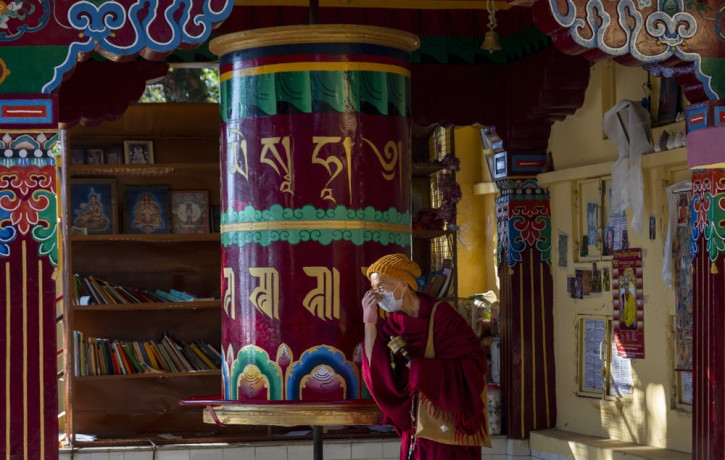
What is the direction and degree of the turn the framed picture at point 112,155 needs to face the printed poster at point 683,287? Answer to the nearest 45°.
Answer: approximately 45° to its left

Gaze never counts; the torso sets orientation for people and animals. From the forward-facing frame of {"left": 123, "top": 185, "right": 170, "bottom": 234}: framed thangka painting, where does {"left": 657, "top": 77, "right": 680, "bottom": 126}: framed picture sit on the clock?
The framed picture is roughly at 10 o'clock from the framed thangka painting.

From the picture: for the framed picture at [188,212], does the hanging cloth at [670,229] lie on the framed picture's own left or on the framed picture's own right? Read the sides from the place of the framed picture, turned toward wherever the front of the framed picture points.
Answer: on the framed picture's own left

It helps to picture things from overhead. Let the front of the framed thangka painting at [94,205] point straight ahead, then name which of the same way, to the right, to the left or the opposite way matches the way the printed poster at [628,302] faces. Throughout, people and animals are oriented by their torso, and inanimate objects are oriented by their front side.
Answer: to the right

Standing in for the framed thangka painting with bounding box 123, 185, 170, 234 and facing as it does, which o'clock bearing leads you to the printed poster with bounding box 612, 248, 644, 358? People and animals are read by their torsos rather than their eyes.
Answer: The printed poster is roughly at 10 o'clock from the framed thangka painting.

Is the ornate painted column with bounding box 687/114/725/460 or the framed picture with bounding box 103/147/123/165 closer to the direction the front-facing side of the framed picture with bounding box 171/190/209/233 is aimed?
the ornate painted column

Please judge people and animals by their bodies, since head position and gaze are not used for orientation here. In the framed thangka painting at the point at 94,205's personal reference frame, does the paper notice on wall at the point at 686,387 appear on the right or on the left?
on its left

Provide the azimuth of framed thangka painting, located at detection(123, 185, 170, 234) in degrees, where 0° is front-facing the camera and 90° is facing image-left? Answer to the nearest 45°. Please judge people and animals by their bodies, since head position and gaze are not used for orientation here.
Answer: approximately 0°

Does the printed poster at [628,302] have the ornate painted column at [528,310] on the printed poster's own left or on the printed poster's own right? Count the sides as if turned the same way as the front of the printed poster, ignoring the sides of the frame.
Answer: on the printed poster's own right

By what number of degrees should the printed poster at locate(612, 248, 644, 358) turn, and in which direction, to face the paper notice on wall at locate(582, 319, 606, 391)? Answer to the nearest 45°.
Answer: approximately 90° to its right

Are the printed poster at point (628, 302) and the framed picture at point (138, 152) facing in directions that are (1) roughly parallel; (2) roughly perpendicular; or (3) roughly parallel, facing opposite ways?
roughly perpendicular

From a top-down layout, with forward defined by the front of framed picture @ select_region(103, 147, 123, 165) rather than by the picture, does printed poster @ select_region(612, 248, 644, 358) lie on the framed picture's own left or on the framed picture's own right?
on the framed picture's own left

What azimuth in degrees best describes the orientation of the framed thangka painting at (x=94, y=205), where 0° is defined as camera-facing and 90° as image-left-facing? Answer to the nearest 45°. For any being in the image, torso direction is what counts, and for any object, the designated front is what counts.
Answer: approximately 0°
